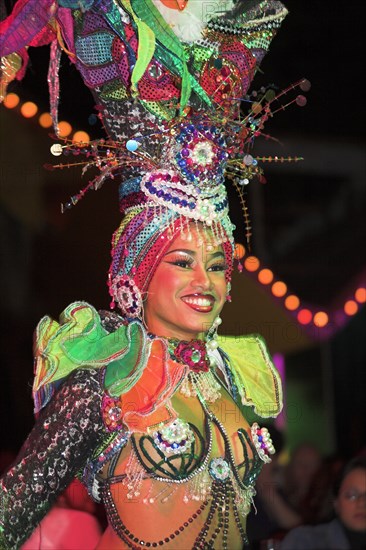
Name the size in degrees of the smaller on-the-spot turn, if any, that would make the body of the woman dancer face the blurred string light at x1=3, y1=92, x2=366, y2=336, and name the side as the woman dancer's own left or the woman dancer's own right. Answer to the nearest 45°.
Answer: approximately 135° to the woman dancer's own left

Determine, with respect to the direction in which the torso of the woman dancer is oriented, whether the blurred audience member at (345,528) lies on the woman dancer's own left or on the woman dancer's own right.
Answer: on the woman dancer's own left

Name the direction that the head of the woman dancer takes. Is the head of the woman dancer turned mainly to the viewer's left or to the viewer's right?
to the viewer's right

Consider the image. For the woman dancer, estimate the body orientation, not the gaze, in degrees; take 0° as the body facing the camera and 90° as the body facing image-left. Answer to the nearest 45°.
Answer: approximately 315°
